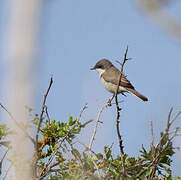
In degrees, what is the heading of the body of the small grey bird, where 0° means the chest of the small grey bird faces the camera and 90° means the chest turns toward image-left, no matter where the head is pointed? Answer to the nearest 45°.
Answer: approximately 90°
